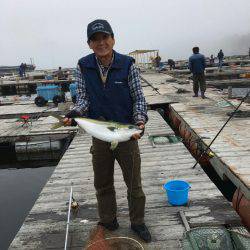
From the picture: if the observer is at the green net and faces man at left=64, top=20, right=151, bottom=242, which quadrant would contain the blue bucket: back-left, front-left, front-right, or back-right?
front-right

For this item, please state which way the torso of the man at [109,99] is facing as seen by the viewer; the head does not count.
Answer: toward the camera

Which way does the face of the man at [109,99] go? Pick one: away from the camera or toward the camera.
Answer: toward the camera
